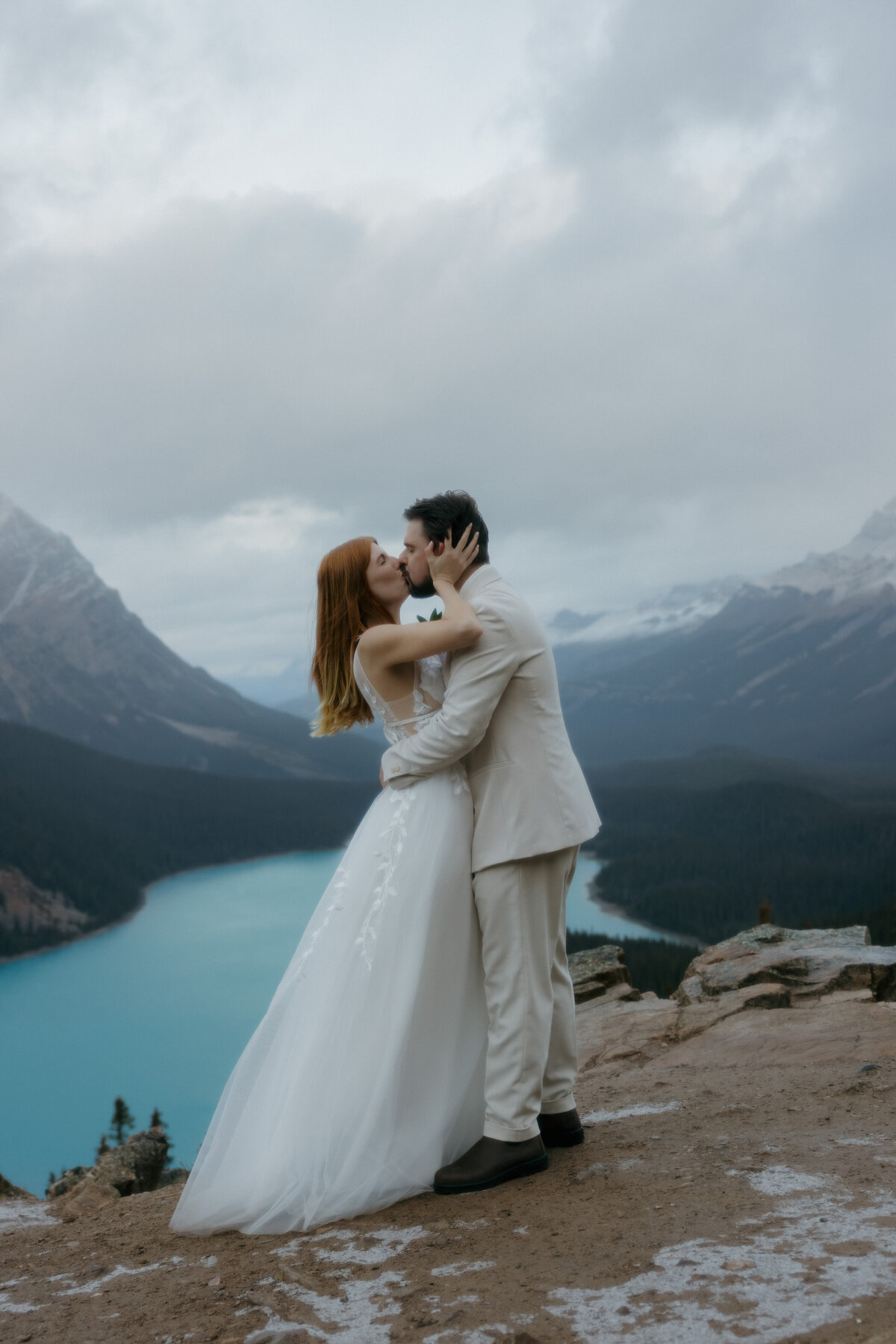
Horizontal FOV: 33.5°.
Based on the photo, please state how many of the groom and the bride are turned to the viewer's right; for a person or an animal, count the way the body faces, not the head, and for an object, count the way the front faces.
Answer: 1

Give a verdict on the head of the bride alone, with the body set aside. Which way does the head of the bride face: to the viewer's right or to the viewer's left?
to the viewer's right

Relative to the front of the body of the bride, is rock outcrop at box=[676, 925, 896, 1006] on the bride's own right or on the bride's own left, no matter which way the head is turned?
on the bride's own left

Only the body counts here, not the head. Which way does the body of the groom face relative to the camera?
to the viewer's left

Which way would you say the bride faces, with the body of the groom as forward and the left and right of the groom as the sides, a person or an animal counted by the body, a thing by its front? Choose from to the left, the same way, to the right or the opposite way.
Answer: the opposite way

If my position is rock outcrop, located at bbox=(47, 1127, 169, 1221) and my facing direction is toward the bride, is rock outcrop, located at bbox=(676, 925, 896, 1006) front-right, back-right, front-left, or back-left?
front-left

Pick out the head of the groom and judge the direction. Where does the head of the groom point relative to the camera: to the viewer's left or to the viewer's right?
to the viewer's left

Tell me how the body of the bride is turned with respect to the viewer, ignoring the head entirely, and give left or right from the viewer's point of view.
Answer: facing to the right of the viewer
